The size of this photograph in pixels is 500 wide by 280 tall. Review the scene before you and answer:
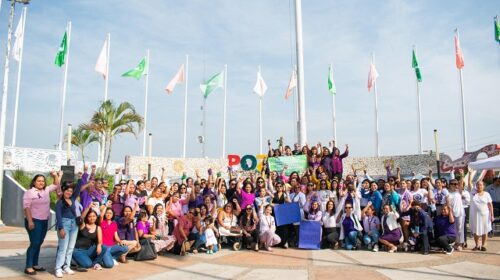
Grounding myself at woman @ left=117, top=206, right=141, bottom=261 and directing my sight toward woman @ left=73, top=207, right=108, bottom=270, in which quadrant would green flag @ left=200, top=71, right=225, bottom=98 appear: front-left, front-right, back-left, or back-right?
back-right

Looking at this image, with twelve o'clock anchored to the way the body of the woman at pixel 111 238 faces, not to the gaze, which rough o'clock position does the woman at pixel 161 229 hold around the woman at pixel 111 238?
the woman at pixel 161 229 is roughly at 9 o'clock from the woman at pixel 111 238.

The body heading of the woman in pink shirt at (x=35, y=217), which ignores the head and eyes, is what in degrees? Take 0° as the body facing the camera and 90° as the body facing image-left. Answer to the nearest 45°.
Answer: approximately 315°

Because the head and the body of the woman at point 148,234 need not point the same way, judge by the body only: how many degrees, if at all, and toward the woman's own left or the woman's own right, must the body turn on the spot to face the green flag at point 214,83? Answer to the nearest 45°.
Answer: approximately 135° to the woman's own left

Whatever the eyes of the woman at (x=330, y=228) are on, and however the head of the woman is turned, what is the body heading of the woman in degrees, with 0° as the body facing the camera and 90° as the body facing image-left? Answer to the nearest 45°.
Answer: approximately 0°

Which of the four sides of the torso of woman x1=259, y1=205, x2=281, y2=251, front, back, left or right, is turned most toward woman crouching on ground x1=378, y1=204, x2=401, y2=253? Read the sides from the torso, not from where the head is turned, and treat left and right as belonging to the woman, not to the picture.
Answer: left

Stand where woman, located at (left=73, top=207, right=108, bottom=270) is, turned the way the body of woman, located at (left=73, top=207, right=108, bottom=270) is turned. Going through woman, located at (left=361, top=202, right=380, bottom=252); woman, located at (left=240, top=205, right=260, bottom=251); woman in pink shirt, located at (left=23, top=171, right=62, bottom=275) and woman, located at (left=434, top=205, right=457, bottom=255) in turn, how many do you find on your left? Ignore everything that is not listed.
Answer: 3

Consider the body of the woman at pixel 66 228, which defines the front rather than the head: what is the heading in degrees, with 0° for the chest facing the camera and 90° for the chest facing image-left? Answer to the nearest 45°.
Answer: approximately 315°
